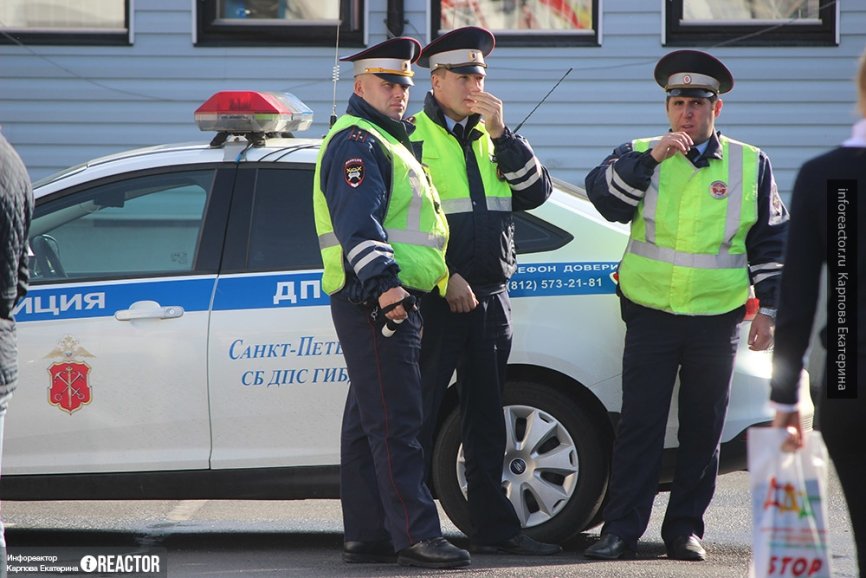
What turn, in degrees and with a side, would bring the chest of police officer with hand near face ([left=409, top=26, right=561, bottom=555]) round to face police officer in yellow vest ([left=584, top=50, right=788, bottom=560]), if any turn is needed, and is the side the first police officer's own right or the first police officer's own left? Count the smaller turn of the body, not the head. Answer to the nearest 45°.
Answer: approximately 45° to the first police officer's own left

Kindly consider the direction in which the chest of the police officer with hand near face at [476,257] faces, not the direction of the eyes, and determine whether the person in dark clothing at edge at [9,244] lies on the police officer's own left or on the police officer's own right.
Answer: on the police officer's own right

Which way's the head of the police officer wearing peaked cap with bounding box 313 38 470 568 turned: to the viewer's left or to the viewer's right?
to the viewer's right

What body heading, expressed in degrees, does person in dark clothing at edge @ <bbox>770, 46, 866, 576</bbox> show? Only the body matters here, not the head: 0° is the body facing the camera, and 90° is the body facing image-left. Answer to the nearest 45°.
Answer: approximately 180°

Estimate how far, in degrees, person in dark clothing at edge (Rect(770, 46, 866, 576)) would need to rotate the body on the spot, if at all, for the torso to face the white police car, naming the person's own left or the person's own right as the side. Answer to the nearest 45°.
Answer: approximately 45° to the person's own left

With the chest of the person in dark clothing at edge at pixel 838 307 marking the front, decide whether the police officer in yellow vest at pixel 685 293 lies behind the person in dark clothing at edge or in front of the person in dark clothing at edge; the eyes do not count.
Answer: in front

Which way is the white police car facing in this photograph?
to the viewer's left
